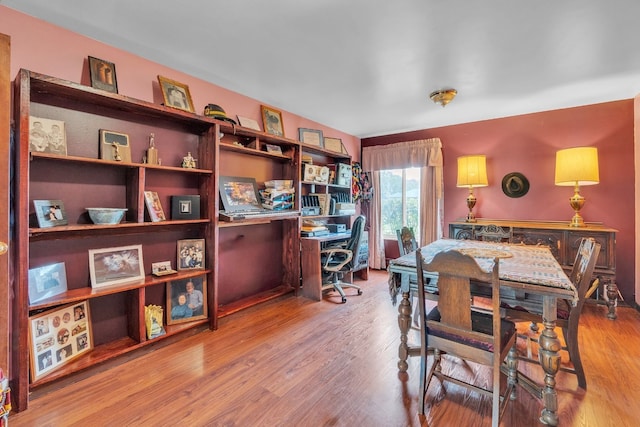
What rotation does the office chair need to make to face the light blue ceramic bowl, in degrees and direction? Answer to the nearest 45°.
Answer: approximately 45° to its left

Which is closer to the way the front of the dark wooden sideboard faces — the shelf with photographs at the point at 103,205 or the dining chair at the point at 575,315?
the dining chair

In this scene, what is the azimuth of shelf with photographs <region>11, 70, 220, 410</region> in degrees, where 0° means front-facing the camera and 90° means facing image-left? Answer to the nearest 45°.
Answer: approximately 315°

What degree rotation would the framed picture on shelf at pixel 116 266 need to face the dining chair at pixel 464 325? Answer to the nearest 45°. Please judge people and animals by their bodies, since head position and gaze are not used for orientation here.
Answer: approximately 45° to its left

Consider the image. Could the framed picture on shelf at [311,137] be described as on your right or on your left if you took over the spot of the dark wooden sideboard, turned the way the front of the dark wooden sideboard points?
on your right

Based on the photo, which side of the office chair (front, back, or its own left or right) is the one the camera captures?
left

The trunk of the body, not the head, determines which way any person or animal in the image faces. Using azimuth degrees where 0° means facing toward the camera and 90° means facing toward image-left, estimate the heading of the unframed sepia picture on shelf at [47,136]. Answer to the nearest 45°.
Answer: approximately 315°
